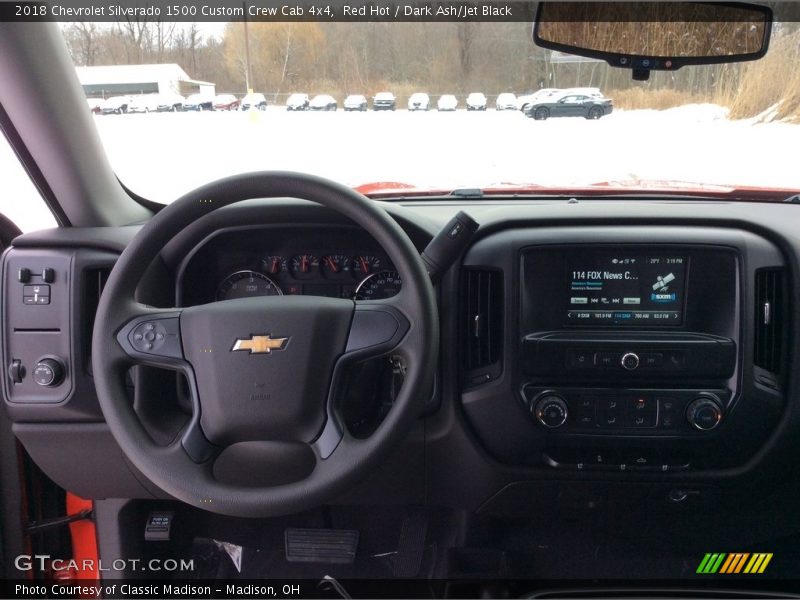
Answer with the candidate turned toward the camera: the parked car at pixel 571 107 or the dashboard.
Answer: the dashboard

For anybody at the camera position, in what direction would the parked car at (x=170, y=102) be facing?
facing the viewer and to the left of the viewer

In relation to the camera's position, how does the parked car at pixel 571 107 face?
facing to the left of the viewer

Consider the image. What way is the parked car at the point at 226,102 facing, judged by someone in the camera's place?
facing the viewer and to the right of the viewer

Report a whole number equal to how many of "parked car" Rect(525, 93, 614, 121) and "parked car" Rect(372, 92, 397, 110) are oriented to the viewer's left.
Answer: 1

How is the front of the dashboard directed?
toward the camera

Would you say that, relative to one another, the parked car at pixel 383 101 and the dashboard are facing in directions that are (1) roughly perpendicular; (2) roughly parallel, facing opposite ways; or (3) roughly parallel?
roughly parallel

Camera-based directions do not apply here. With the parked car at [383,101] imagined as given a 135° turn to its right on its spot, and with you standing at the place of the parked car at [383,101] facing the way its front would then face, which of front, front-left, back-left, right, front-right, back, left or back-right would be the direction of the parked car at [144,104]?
front-left

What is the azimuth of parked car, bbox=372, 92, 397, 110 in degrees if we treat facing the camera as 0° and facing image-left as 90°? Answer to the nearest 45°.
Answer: approximately 0°

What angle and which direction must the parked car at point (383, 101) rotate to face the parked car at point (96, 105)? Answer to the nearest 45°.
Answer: approximately 90° to its right
